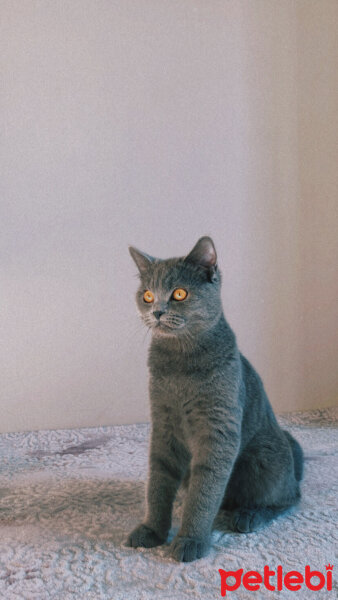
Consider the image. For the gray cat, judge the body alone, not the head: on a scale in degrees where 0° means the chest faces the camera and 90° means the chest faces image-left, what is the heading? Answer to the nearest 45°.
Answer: approximately 45°
